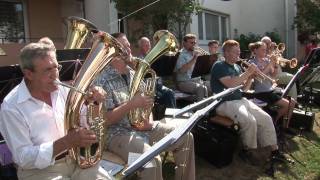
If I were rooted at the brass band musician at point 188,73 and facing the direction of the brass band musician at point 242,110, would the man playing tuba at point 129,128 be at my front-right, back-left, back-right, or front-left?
front-right

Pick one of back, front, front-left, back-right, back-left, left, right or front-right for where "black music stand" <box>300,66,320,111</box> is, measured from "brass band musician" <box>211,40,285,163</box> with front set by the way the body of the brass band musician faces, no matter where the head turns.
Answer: left

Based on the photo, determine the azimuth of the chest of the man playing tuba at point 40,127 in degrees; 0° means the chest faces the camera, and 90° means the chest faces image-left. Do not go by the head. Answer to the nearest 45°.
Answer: approximately 315°

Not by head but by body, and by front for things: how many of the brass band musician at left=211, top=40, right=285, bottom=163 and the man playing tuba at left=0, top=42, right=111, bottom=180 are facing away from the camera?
0

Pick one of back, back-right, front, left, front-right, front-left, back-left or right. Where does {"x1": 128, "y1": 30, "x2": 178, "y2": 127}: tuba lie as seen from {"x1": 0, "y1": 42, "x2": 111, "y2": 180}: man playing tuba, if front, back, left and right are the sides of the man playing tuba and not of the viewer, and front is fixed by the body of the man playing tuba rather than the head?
left

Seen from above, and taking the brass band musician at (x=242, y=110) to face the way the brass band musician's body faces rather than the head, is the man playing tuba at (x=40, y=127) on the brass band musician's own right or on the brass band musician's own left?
on the brass band musician's own right

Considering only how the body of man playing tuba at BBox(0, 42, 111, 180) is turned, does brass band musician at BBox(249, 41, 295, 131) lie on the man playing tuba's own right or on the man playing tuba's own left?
on the man playing tuba's own left

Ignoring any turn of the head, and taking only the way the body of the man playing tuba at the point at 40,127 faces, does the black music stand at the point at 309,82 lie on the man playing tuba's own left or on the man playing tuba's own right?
on the man playing tuba's own left

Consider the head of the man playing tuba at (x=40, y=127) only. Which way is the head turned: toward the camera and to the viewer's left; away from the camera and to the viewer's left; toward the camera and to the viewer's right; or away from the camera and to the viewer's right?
toward the camera and to the viewer's right

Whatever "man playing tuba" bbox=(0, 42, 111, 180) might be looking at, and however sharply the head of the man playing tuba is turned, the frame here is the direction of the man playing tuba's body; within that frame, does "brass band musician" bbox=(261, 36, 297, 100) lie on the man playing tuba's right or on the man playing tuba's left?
on the man playing tuba's left
